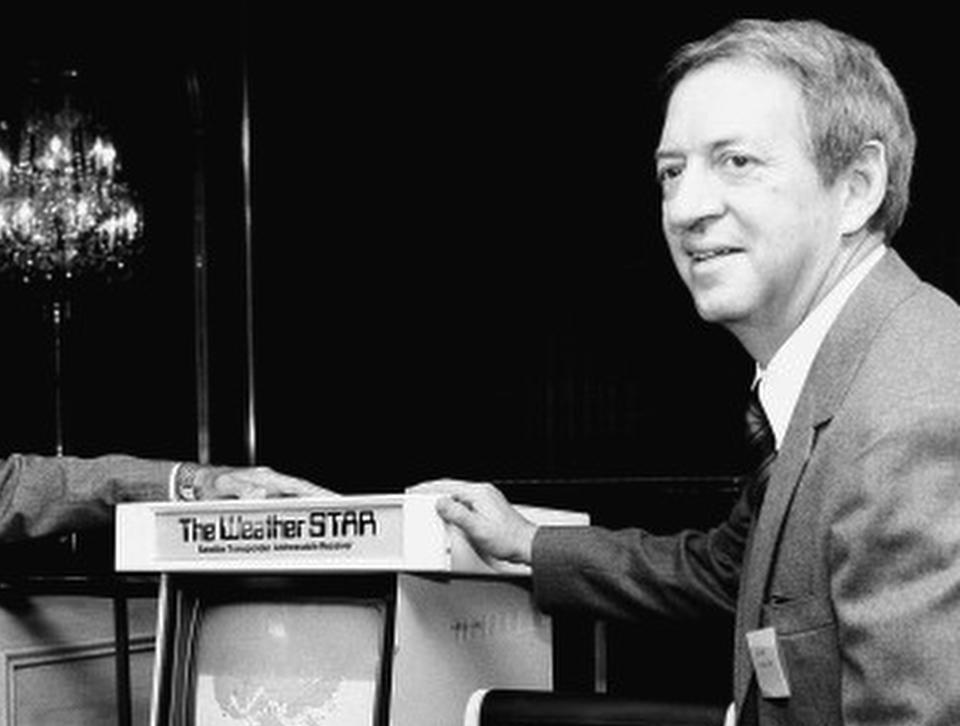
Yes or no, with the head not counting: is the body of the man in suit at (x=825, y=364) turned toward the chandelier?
no

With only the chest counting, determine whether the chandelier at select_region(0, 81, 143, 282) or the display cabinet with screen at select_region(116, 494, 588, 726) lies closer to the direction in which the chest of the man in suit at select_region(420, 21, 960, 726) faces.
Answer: the display cabinet with screen

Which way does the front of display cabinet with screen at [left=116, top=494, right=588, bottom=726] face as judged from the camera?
facing the viewer and to the left of the viewer

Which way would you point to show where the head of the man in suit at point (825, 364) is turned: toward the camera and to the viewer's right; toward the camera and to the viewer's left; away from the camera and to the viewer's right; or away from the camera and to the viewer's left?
toward the camera and to the viewer's left

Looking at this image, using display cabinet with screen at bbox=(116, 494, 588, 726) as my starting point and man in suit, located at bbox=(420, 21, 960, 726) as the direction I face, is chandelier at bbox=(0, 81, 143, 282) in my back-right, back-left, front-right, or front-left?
back-left

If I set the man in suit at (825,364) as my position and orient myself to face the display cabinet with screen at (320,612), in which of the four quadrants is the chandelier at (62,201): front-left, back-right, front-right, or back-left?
front-right

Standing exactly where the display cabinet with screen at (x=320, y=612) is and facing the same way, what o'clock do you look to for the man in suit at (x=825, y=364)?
The man in suit is roughly at 9 o'clock from the display cabinet with screen.

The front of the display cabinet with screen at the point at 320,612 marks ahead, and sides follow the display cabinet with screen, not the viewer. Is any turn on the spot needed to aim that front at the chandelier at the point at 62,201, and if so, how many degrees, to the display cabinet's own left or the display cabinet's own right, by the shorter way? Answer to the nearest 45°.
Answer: approximately 135° to the display cabinet's own right
